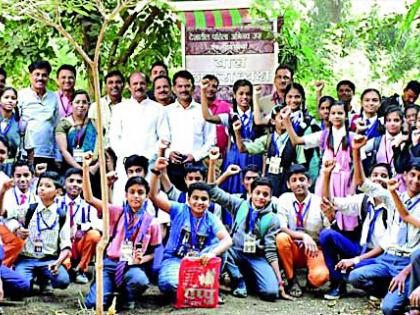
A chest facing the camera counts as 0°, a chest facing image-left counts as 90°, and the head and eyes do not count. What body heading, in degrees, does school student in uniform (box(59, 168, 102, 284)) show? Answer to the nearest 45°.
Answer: approximately 0°

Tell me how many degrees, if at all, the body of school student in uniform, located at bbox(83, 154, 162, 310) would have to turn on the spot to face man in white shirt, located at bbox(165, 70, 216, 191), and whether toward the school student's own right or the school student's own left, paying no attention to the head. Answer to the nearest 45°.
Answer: approximately 135° to the school student's own left

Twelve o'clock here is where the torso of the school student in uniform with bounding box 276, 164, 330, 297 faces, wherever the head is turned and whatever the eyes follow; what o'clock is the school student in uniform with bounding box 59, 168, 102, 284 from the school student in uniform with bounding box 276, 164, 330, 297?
the school student in uniform with bounding box 59, 168, 102, 284 is roughly at 3 o'clock from the school student in uniform with bounding box 276, 164, 330, 297.

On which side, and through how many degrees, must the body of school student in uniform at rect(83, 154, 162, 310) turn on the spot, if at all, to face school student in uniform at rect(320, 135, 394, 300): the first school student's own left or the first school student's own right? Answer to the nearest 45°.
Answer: approximately 90° to the first school student's own left

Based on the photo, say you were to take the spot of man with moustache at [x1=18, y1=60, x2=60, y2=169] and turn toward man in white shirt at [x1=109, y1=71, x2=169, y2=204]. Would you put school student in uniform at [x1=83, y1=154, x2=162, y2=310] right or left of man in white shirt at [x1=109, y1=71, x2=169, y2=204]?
right

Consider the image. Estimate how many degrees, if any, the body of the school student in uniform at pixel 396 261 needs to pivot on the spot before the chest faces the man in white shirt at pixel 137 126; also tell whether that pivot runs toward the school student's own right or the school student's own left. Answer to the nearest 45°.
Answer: approximately 90° to the school student's own right

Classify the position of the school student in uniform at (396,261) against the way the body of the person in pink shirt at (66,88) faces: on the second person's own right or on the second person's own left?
on the second person's own left
